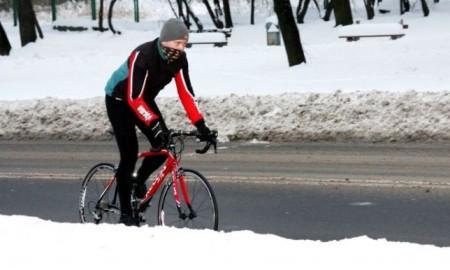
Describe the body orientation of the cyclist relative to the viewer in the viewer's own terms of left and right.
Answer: facing the viewer and to the right of the viewer

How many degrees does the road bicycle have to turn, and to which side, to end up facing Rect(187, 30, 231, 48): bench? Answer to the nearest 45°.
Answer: approximately 135° to its left

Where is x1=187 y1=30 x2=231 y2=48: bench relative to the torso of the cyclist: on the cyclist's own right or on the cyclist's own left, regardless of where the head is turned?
on the cyclist's own left

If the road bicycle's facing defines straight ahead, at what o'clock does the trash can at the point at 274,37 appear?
The trash can is roughly at 8 o'clock from the road bicycle.

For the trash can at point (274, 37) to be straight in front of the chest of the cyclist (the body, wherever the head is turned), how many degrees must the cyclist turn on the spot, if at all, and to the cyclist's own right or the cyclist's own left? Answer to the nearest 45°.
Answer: approximately 135° to the cyclist's own left

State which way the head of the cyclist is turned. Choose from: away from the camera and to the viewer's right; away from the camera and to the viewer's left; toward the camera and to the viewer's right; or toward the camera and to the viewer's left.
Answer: toward the camera and to the viewer's right

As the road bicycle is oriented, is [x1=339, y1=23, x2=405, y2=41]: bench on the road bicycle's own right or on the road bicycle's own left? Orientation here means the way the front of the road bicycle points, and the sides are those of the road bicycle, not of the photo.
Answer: on the road bicycle's own left
